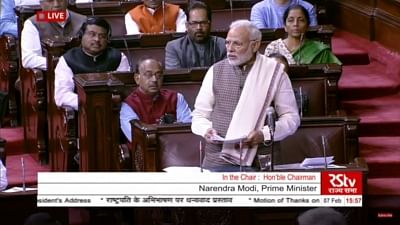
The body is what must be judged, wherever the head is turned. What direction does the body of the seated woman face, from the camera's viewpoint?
toward the camera

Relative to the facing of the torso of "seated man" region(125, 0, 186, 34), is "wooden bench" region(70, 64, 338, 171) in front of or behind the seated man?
in front

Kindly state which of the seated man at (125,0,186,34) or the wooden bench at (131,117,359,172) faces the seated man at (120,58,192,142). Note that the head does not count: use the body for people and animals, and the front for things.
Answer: the seated man at (125,0,186,34)

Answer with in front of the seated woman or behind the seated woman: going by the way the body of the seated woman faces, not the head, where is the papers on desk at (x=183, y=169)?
in front

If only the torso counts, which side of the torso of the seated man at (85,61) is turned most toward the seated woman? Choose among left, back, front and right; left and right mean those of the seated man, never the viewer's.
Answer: left

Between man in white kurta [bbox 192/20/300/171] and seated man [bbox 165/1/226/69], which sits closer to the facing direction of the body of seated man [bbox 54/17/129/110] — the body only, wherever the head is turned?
the man in white kurta

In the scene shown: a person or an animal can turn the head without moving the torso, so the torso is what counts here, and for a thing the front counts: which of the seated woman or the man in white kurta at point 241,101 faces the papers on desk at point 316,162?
the seated woman

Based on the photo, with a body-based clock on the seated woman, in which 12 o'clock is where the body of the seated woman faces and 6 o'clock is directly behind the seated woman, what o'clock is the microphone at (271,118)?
The microphone is roughly at 12 o'clock from the seated woman.

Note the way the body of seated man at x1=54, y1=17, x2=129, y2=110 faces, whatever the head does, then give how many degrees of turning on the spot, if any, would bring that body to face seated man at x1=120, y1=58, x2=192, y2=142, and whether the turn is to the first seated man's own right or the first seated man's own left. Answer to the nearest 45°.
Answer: approximately 45° to the first seated man's own left

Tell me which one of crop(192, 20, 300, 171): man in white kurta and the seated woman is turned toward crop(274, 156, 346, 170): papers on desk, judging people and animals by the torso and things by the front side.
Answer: the seated woman

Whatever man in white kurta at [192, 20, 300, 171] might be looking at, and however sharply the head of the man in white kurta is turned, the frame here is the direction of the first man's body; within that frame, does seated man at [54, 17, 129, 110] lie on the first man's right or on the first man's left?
on the first man's right

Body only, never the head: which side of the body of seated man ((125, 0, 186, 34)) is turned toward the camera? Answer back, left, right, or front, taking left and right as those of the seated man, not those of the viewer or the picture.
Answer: front

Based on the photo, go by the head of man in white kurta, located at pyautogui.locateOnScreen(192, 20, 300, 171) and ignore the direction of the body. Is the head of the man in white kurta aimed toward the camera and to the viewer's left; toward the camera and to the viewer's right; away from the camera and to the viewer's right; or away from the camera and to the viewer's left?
toward the camera and to the viewer's left
